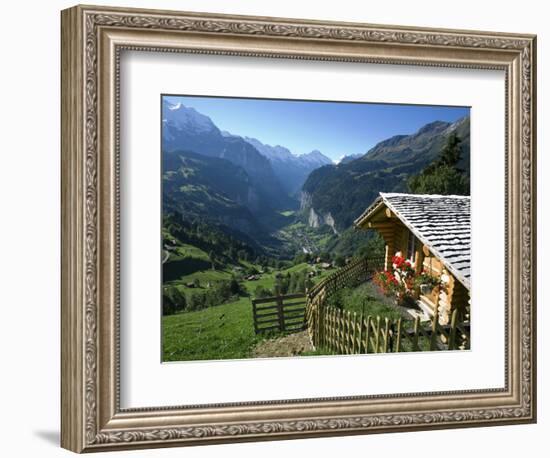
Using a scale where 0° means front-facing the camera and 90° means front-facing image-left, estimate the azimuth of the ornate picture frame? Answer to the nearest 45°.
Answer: approximately 315°
